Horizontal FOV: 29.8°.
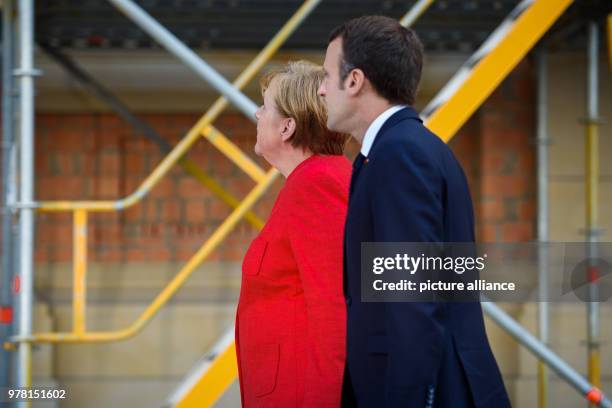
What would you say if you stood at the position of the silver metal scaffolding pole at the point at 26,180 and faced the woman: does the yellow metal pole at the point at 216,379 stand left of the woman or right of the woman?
left

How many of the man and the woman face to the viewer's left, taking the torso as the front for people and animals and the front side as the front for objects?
2

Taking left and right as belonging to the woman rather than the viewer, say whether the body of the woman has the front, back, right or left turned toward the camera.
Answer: left

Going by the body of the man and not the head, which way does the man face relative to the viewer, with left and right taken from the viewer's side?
facing to the left of the viewer

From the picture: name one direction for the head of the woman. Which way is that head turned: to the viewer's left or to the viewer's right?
to the viewer's left

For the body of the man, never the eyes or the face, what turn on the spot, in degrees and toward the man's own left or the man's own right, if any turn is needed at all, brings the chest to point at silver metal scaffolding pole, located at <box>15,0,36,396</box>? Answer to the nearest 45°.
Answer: approximately 45° to the man's own right

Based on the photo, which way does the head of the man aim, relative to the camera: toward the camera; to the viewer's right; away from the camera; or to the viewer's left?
to the viewer's left

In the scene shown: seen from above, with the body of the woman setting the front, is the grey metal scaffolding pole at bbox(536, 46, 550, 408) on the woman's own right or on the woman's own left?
on the woman's own right

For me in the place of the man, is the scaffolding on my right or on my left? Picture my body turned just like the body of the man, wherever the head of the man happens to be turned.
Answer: on my right
